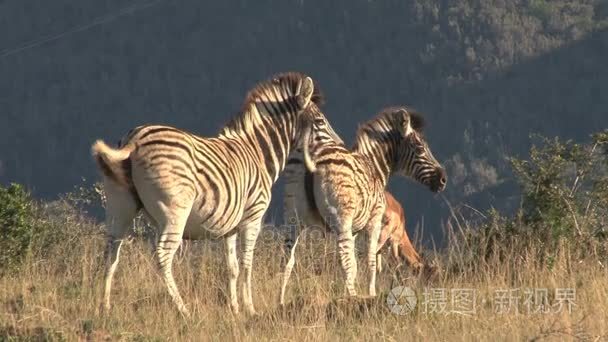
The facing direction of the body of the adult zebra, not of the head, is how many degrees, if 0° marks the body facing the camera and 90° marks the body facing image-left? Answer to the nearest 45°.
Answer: approximately 225°

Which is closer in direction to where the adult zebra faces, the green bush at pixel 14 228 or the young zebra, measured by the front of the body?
the young zebra

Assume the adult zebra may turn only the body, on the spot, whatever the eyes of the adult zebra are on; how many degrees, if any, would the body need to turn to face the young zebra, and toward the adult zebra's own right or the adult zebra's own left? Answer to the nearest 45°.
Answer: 0° — it already faces it

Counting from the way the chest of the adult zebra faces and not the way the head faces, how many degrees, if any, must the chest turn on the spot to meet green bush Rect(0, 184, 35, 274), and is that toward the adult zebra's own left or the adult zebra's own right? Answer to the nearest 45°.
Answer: approximately 90° to the adult zebra's own left

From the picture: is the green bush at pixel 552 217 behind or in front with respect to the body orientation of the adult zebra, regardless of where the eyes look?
in front
